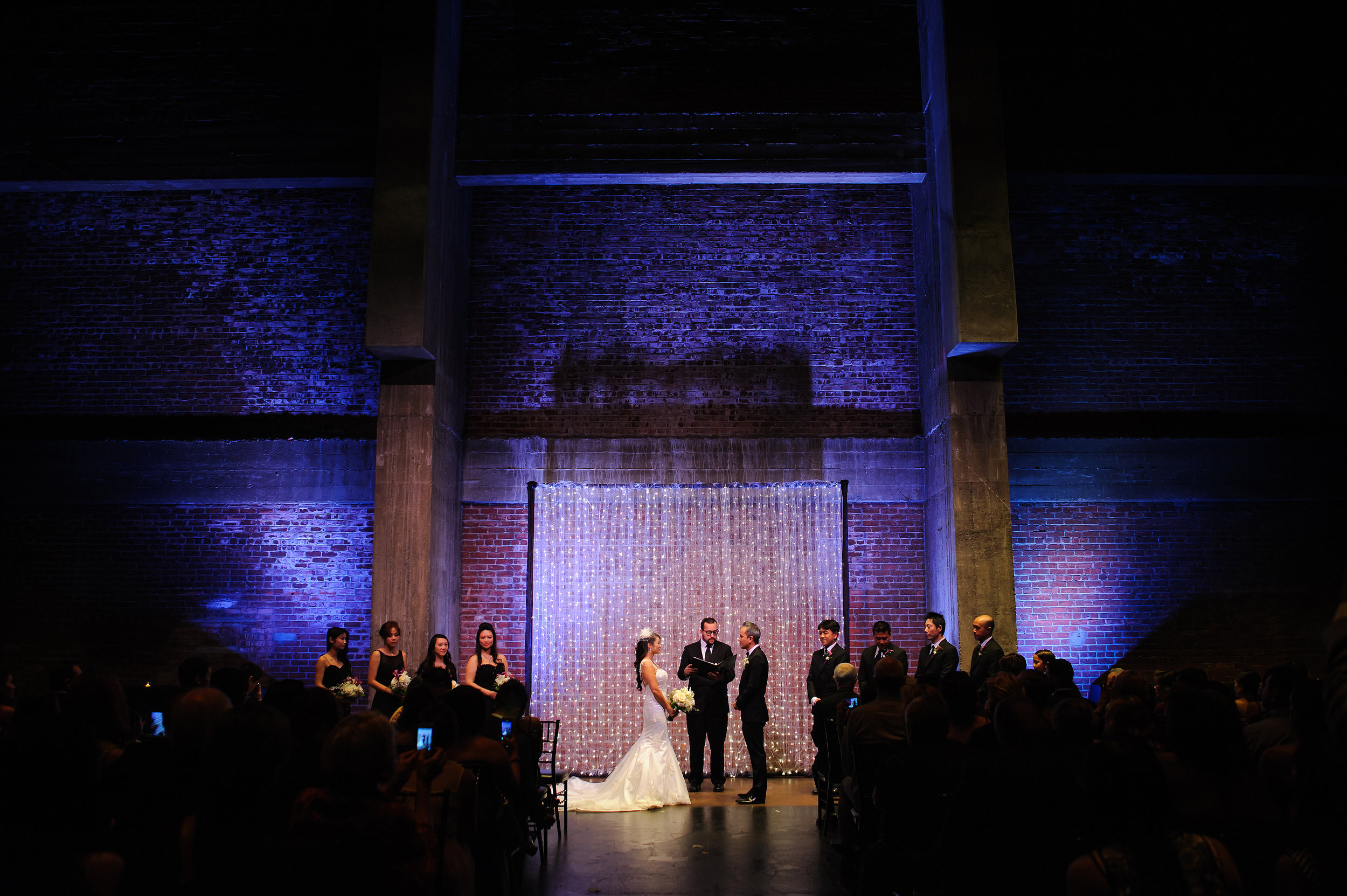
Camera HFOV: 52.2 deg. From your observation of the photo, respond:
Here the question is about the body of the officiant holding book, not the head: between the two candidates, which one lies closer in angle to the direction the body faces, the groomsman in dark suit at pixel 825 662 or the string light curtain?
the groomsman in dark suit

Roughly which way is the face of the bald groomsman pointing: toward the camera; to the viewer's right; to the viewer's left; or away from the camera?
to the viewer's left

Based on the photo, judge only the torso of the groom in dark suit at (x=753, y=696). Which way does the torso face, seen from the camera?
to the viewer's left

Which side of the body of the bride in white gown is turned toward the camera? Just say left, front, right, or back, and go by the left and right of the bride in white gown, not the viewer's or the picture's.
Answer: right

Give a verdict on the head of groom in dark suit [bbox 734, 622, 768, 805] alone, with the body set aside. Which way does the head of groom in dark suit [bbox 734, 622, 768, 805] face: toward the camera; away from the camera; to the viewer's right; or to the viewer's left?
to the viewer's left

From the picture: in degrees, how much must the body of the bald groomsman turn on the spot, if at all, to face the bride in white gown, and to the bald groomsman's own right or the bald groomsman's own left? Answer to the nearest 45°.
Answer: approximately 45° to the bald groomsman's own right

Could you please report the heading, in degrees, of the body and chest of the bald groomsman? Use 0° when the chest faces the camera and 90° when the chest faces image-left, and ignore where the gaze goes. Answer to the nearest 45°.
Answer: approximately 45°
